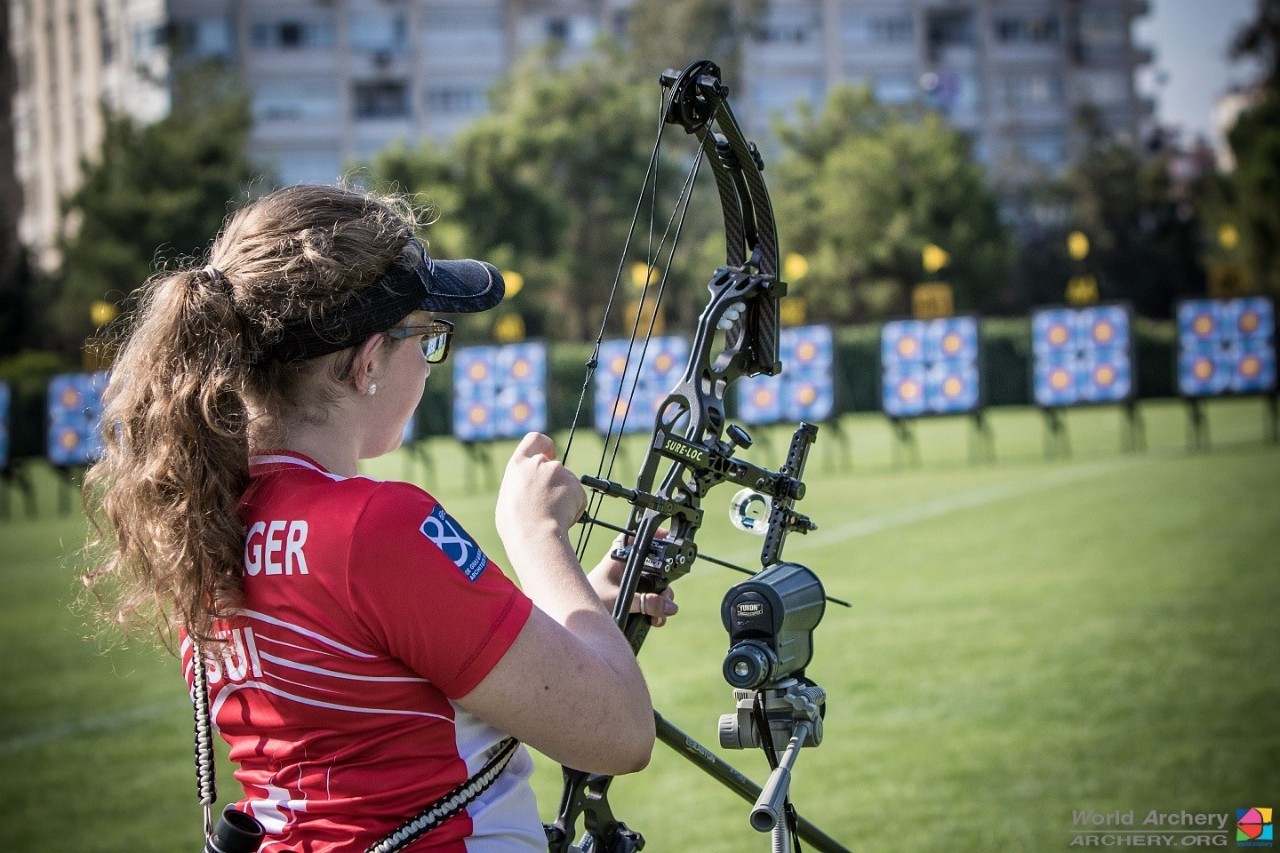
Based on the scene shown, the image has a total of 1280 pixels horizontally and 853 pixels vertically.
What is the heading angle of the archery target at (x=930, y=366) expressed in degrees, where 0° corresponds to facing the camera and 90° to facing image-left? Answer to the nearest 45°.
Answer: approximately 0°

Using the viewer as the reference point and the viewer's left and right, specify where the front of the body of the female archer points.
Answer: facing away from the viewer and to the right of the viewer

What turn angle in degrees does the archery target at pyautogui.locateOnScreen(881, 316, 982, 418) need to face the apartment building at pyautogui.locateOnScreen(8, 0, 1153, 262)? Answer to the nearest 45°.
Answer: approximately 135° to its right

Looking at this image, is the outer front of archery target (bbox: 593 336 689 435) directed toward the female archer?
yes

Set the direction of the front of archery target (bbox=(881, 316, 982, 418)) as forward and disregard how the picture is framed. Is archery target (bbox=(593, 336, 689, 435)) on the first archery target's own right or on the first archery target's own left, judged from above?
on the first archery target's own right

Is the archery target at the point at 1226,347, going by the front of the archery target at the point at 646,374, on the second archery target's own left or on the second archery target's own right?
on the second archery target's own left

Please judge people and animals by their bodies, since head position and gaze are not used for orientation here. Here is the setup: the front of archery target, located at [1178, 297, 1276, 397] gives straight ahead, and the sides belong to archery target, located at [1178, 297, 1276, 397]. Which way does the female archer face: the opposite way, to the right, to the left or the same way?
the opposite way

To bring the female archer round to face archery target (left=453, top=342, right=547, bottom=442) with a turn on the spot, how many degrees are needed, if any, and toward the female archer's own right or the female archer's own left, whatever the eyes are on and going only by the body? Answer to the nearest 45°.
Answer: approximately 45° to the female archer's own left

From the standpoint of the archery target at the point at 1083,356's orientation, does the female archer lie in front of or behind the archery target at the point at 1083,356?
in front

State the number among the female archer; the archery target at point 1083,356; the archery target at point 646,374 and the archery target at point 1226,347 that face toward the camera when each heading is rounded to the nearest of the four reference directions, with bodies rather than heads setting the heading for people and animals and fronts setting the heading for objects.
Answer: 3
